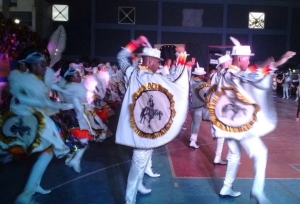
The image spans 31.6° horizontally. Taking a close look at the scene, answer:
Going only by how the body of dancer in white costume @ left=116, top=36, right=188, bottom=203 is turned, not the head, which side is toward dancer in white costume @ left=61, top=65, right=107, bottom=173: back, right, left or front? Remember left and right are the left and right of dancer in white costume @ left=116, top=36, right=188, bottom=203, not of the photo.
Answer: left

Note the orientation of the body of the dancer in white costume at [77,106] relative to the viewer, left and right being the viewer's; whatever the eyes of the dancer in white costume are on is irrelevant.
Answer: facing to the right of the viewer

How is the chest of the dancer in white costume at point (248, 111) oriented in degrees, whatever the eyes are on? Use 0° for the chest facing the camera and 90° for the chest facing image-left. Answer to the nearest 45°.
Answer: approximately 225°

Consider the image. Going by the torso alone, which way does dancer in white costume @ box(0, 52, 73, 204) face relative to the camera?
to the viewer's right
